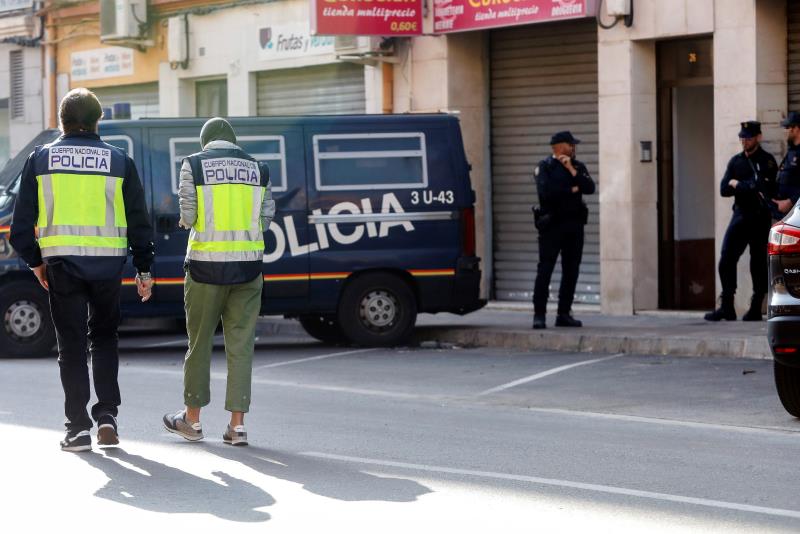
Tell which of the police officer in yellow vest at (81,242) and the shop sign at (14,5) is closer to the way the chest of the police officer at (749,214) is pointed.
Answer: the police officer in yellow vest

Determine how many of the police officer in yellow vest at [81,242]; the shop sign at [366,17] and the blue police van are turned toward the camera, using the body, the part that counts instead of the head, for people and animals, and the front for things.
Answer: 1

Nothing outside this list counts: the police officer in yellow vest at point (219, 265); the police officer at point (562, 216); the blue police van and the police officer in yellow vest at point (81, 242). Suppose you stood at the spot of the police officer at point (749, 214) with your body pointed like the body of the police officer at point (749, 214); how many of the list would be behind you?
0

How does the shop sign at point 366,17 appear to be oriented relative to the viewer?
toward the camera

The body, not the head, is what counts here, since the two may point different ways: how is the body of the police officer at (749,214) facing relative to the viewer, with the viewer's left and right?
facing the viewer and to the left of the viewer

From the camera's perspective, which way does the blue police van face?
to the viewer's left

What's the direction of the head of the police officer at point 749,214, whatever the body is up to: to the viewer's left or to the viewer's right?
to the viewer's left

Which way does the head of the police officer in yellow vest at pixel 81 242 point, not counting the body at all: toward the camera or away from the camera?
away from the camera

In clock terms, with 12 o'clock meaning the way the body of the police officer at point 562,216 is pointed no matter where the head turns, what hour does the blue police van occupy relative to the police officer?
The blue police van is roughly at 4 o'clock from the police officer.

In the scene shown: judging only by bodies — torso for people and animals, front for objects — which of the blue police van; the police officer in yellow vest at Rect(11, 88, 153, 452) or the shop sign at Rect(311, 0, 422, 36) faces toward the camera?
the shop sign

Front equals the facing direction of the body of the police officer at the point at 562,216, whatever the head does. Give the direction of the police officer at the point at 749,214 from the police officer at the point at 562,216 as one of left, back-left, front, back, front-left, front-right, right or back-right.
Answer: front-left

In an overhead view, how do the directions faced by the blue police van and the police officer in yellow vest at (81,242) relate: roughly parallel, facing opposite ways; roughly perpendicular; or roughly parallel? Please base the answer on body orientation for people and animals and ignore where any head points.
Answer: roughly perpendicular

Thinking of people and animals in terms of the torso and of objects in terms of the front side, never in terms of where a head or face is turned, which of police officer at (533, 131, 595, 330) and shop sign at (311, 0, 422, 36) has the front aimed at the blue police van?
the shop sign

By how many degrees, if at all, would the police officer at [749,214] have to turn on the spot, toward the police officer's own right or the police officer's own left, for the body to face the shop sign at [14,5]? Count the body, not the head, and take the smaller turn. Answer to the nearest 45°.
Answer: approximately 90° to the police officer's own right

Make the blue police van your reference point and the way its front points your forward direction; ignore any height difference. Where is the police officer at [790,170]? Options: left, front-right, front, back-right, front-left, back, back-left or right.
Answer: back

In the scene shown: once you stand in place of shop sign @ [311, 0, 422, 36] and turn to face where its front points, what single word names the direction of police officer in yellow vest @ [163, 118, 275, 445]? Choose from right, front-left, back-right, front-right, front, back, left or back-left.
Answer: front

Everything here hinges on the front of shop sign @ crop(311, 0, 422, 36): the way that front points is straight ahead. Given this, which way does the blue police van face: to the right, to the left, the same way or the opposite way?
to the right
